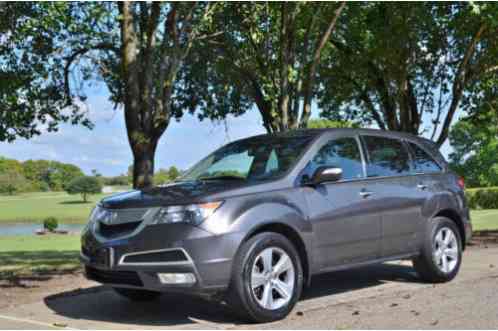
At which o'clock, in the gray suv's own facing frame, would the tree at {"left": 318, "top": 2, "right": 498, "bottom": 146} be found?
The tree is roughly at 5 o'clock from the gray suv.

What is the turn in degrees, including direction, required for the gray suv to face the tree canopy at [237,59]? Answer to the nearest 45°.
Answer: approximately 135° to its right

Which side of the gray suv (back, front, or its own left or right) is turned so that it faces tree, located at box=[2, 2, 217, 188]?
right

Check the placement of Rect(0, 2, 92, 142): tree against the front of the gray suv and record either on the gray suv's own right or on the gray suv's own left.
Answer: on the gray suv's own right

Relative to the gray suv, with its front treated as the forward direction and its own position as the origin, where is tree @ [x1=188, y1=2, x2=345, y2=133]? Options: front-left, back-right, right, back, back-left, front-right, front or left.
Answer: back-right

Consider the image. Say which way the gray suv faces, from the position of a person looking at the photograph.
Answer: facing the viewer and to the left of the viewer
